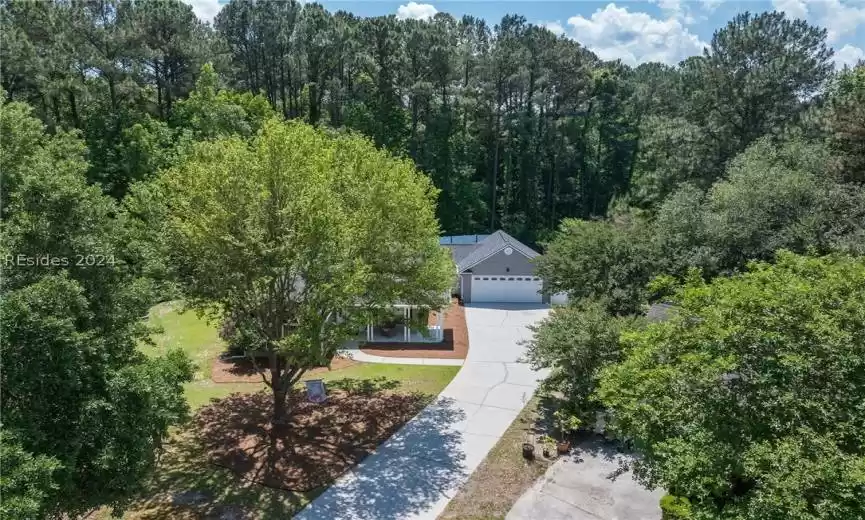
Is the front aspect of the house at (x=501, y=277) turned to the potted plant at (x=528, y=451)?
yes

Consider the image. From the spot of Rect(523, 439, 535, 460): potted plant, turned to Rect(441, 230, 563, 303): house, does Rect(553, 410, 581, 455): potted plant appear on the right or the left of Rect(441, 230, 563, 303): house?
right

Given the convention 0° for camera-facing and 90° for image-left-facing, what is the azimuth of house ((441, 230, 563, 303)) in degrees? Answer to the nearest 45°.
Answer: approximately 0°

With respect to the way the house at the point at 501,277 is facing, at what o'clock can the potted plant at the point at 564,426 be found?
The potted plant is roughly at 12 o'clock from the house.

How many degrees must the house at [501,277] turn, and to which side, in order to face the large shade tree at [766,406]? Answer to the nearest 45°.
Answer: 0° — it already faces it

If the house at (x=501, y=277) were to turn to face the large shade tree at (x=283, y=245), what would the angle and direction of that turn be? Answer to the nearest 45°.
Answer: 0° — it already faces it
